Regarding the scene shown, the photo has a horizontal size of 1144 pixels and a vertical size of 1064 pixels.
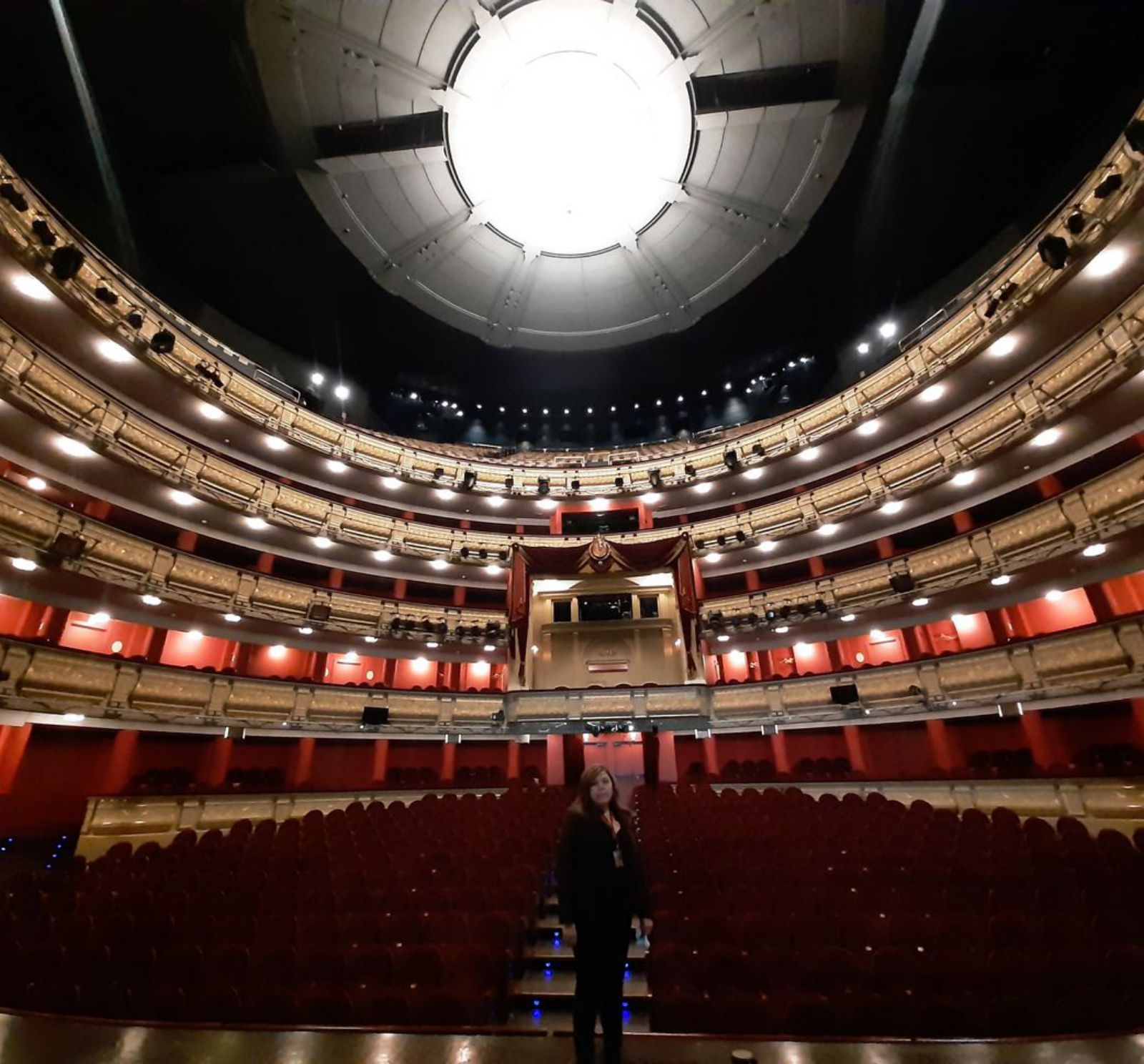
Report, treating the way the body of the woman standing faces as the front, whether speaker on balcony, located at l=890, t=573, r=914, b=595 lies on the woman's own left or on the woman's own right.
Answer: on the woman's own left

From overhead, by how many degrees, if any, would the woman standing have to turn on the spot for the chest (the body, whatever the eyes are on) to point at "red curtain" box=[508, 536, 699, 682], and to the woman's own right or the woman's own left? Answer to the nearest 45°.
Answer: approximately 135° to the woman's own left

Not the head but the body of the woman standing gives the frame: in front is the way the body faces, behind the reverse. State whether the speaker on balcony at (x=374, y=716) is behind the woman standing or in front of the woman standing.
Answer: behind

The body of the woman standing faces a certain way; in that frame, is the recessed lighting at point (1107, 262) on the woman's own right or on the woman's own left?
on the woman's own left

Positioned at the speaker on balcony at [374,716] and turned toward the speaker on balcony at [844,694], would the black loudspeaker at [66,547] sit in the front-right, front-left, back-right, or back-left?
back-right

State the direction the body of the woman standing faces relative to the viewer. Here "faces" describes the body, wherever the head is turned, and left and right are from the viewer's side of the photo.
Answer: facing the viewer and to the right of the viewer
